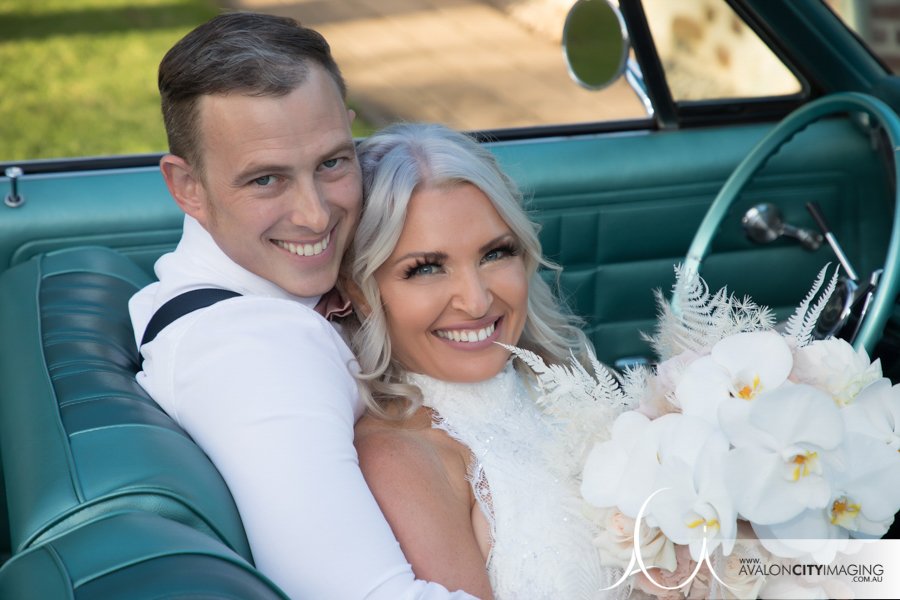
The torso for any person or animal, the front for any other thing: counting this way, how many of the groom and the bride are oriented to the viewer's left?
0

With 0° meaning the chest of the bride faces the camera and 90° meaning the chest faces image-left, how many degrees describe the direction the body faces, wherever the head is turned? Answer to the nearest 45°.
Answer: approximately 315°

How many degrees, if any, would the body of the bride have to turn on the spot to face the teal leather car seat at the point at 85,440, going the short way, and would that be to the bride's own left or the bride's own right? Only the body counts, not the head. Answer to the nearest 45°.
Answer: approximately 90° to the bride's own right
